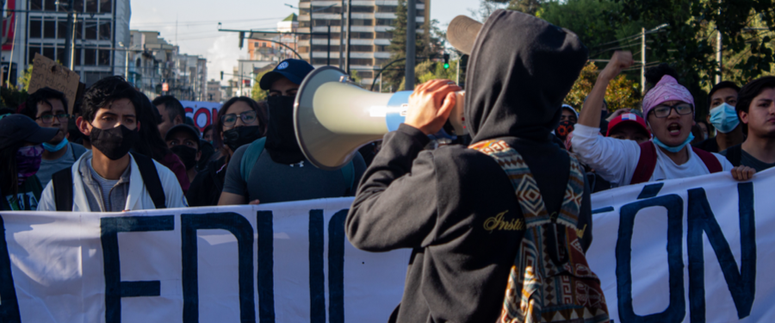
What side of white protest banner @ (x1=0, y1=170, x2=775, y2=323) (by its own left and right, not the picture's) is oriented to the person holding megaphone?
front

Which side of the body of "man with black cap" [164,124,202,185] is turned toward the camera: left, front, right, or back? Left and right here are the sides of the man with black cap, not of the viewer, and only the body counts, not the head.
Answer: front

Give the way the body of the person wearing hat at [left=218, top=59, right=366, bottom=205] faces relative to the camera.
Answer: toward the camera

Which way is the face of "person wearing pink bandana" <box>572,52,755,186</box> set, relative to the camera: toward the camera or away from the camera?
toward the camera

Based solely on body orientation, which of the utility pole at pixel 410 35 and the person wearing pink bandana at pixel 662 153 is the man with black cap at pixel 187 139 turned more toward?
the person wearing pink bandana

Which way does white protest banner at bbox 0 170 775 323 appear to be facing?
toward the camera

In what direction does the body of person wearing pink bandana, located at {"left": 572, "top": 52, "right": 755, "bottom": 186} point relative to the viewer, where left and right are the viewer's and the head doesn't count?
facing the viewer

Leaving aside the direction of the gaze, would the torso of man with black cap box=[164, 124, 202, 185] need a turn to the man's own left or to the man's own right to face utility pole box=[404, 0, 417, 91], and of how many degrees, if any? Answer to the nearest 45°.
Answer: approximately 135° to the man's own left

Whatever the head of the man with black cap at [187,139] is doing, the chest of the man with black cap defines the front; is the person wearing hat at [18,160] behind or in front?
in front

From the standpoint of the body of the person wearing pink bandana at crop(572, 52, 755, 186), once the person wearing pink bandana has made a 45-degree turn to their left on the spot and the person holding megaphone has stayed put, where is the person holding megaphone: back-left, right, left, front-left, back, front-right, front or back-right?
front-right
